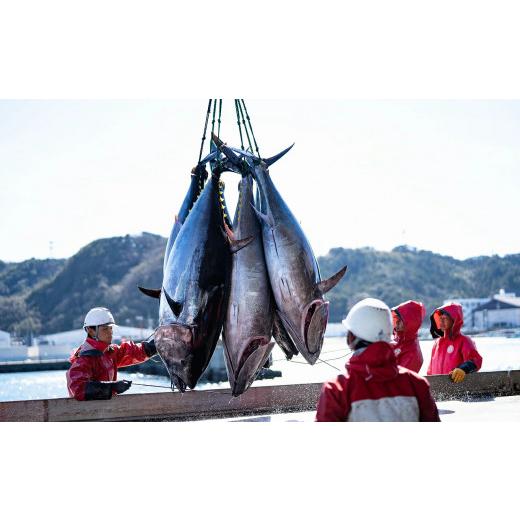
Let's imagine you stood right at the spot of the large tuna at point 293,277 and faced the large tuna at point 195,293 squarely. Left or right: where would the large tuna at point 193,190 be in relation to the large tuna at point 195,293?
right

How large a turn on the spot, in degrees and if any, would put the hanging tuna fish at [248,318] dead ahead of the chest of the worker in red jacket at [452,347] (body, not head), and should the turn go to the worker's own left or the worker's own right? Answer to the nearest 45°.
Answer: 0° — they already face it

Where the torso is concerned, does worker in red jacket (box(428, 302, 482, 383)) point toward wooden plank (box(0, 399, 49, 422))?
yes

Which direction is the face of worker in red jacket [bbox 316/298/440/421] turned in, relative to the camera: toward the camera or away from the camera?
away from the camera

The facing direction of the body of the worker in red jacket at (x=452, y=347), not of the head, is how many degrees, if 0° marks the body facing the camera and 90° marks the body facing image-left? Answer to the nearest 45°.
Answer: approximately 45°

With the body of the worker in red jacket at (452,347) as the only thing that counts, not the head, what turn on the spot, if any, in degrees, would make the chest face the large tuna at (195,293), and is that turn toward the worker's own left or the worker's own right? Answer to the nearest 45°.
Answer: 0° — they already face it
